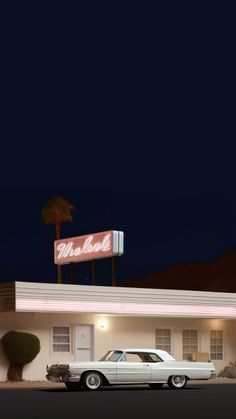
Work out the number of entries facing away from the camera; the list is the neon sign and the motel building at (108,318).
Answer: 0

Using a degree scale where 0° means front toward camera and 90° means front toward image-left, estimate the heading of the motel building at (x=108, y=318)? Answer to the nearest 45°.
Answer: approximately 0°

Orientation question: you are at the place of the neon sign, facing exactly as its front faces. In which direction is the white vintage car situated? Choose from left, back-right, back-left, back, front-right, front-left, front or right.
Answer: front-left

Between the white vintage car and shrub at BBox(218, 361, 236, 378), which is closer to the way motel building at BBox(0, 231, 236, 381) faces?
the white vintage car

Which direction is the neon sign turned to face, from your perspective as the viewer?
facing the viewer and to the left of the viewer

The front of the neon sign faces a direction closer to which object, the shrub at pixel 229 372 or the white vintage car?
the white vintage car

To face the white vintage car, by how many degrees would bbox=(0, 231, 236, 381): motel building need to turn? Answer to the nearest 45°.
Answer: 0° — it already faces it

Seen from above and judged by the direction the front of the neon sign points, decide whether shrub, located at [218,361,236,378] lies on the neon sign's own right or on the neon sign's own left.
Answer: on the neon sign's own left

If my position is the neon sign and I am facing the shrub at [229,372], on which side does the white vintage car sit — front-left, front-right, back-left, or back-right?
front-right
